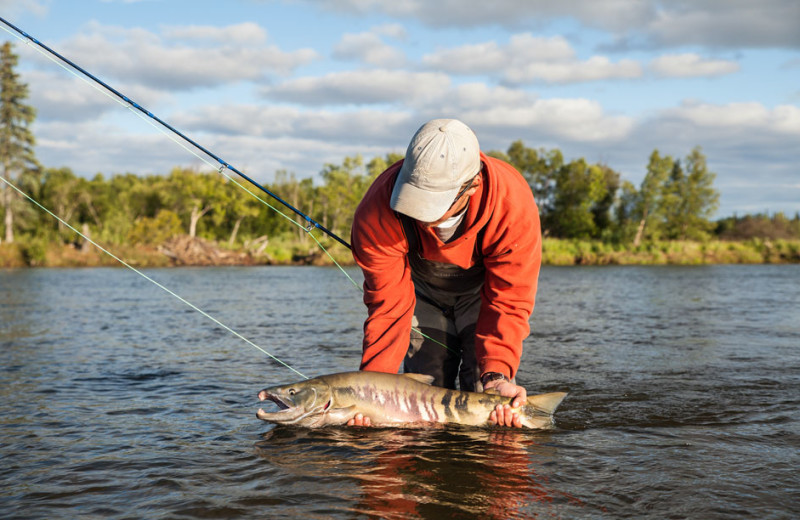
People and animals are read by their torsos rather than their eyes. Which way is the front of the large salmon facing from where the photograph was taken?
facing to the left of the viewer
